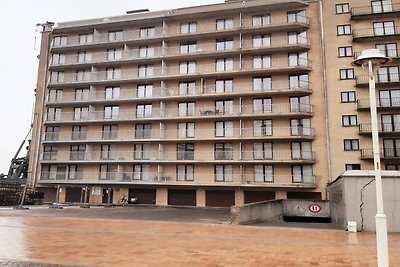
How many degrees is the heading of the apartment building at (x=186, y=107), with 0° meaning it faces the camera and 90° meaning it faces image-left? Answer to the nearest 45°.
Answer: approximately 0°

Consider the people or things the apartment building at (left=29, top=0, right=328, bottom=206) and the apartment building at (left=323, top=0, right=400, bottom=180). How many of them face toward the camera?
2

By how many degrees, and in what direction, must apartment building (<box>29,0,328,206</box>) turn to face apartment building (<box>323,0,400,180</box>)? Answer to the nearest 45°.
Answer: approximately 90° to its left

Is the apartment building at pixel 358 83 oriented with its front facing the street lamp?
yes

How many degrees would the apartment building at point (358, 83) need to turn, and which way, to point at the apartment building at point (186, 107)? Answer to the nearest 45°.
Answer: approximately 90° to its right
